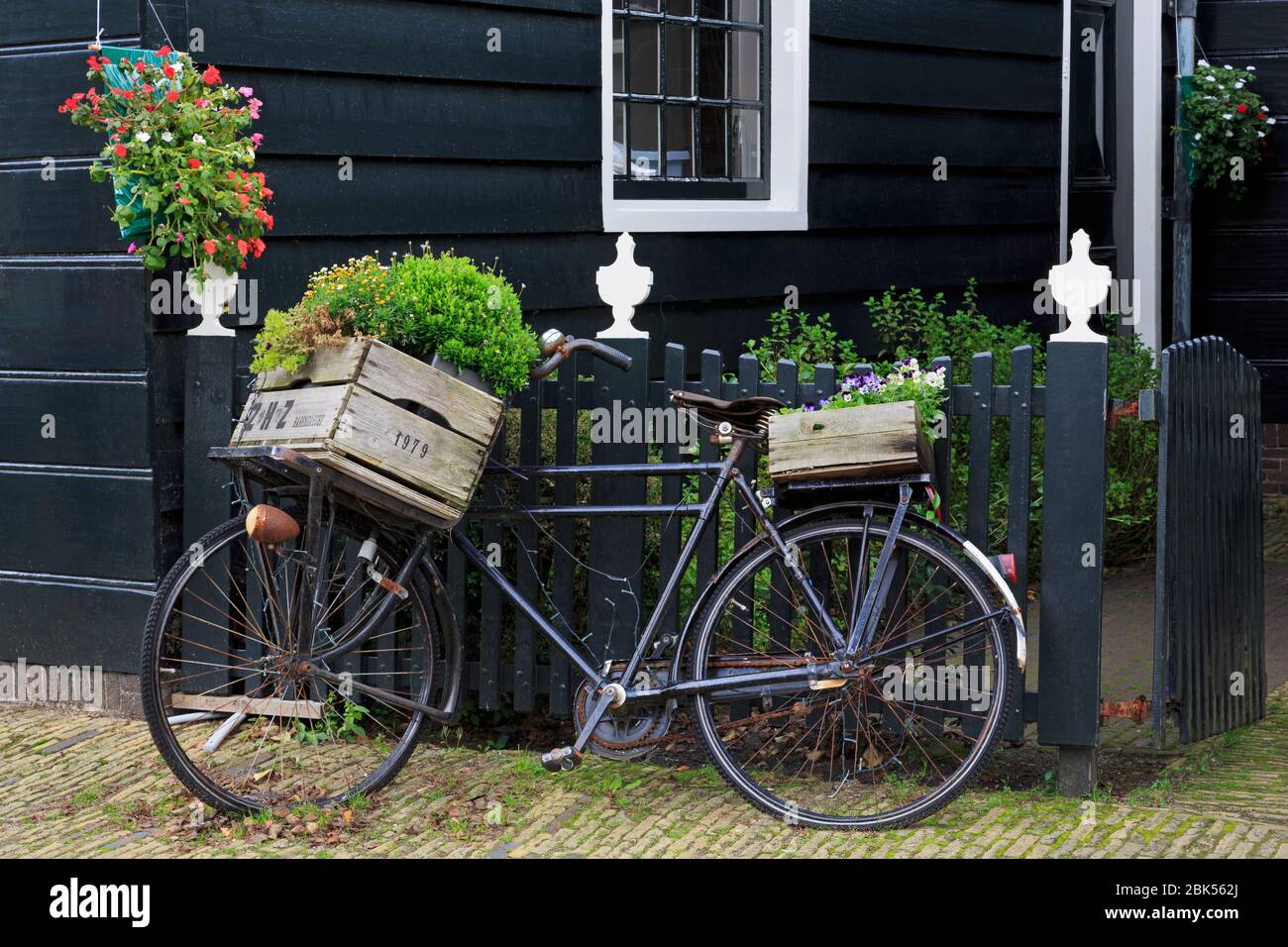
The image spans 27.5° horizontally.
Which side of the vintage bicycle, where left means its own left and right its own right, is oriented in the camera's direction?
left

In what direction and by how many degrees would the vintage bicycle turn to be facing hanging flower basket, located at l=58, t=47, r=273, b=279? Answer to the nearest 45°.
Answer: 0° — it already faces it

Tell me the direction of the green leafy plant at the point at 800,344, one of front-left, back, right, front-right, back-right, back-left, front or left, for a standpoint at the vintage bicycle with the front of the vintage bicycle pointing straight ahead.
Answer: right

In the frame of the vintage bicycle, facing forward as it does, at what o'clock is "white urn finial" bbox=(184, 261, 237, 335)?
The white urn finial is roughly at 1 o'clock from the vintage bicycle.

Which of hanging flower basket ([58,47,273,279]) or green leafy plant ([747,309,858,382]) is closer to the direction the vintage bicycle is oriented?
the hanging flower basket
